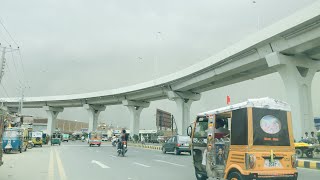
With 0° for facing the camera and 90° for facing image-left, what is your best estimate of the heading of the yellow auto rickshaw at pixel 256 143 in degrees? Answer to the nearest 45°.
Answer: approximately 135°

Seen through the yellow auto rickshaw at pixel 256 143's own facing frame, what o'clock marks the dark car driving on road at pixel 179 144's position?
The dark car driving on road is roughly at 1 o'clock from the yellow auto rickshaw.
